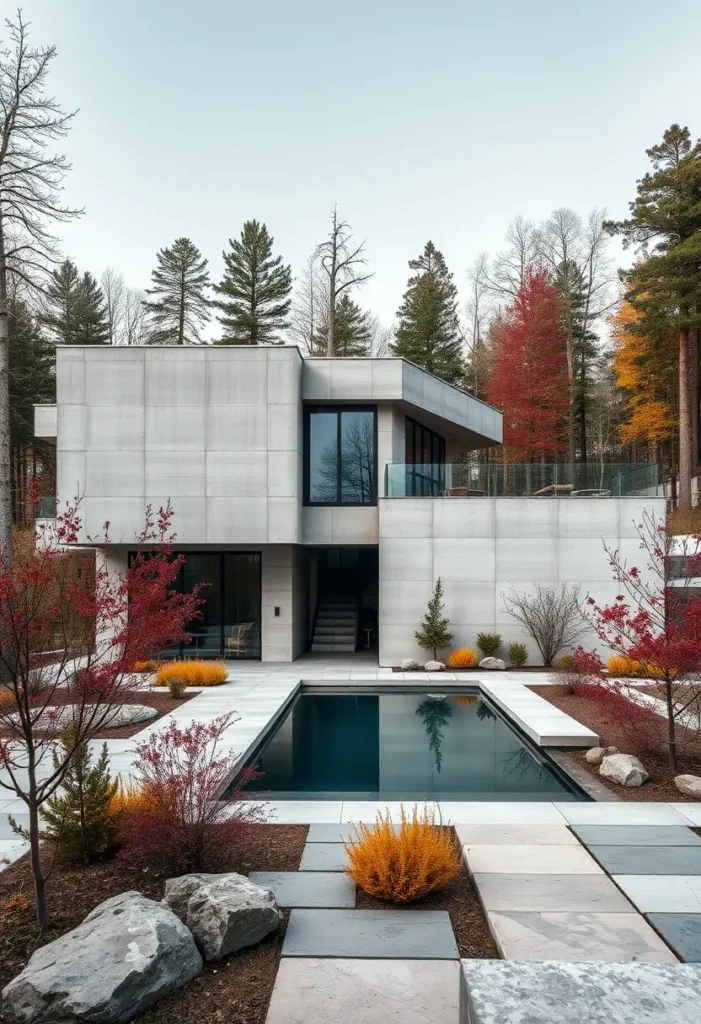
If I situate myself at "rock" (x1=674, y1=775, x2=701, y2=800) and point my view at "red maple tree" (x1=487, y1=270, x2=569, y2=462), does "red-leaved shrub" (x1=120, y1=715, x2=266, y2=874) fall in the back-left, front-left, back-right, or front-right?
back-left

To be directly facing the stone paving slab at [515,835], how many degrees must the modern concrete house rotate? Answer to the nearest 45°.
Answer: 0° — it already faces it

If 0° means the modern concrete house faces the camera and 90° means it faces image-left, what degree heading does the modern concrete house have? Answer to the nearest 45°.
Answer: approximately 0°

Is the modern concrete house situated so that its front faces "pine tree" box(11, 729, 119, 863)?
yes

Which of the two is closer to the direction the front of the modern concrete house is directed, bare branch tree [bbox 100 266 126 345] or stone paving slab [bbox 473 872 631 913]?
the stone paving slab

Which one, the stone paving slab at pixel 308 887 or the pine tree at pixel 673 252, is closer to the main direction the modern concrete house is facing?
the stone paving slab

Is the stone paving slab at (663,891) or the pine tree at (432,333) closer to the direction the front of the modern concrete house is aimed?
the stone paving slab

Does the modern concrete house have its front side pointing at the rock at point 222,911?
yes

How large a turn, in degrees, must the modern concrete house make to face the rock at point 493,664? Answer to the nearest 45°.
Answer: approximately 90° to its left

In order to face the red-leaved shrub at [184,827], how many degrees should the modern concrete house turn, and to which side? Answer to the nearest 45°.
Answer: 0° — it already faces it

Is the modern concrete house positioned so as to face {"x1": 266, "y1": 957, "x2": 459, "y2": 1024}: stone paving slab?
yes
